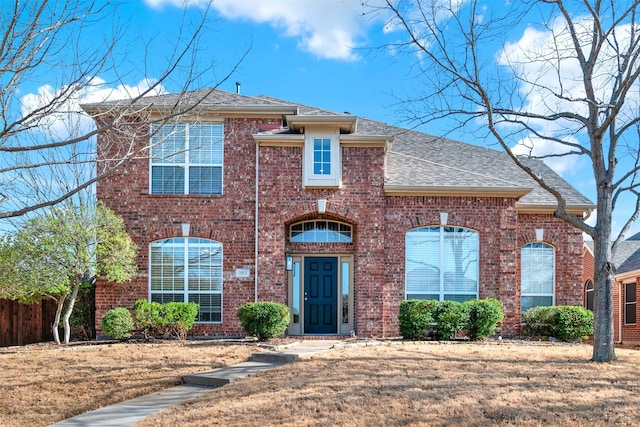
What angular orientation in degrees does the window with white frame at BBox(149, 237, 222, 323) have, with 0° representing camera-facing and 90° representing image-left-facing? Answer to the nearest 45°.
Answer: approximately 0°

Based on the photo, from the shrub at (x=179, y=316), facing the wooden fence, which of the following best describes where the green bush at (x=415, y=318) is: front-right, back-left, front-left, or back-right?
back-right

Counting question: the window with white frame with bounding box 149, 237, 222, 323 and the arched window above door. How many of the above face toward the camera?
2

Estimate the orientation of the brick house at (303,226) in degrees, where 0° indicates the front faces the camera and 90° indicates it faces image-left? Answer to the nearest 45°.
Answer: approximately 0°
